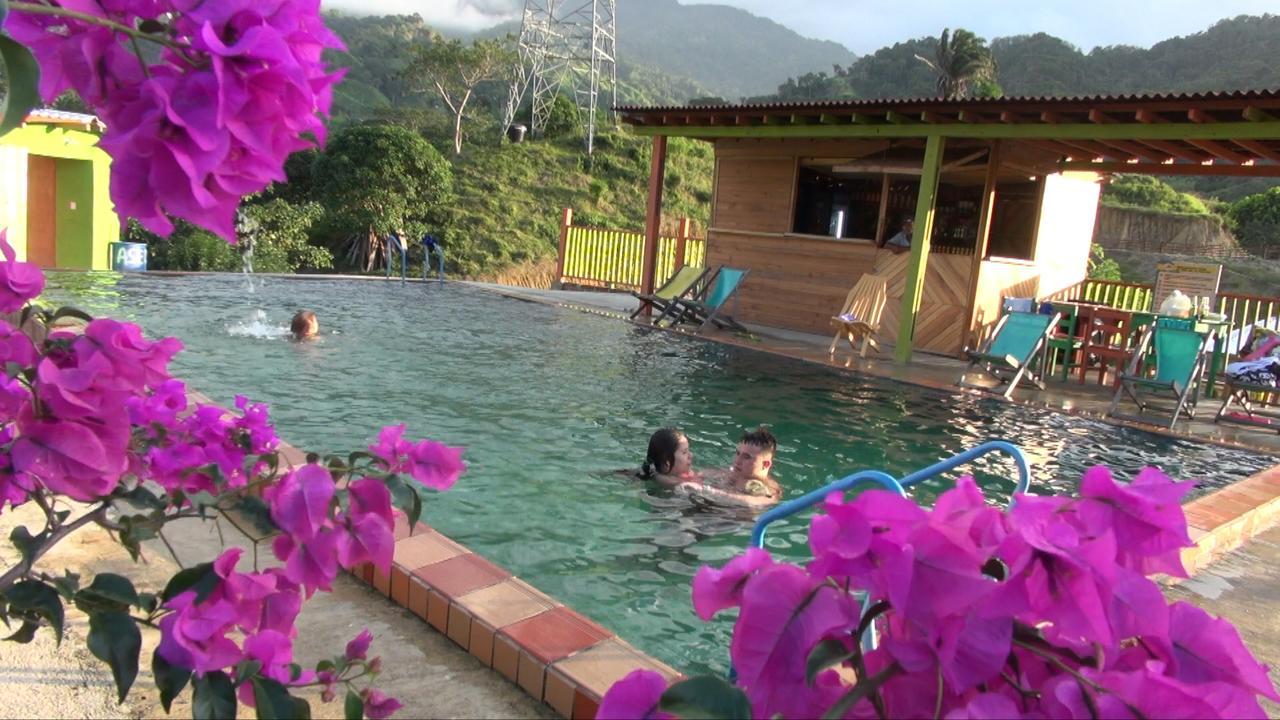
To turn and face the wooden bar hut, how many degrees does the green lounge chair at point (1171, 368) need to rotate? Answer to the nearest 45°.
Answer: approximately 90° to its right

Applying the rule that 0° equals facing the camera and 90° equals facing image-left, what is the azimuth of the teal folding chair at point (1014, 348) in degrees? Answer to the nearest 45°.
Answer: approximately 45°

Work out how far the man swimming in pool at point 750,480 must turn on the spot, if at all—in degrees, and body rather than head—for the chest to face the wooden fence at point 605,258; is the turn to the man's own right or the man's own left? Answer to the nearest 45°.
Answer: approximately 135° to the man's own right

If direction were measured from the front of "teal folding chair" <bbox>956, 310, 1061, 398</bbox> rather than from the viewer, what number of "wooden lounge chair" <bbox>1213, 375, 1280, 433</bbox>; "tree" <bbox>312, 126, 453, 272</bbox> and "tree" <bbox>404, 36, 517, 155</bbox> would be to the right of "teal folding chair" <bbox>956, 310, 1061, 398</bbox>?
2

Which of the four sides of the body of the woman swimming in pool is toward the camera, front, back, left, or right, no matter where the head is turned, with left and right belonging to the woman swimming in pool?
right

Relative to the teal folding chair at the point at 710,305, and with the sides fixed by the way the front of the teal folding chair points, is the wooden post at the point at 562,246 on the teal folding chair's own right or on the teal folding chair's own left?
on the teal folding chair's own right

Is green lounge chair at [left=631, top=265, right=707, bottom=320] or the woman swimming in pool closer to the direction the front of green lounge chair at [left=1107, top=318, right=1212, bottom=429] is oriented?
the woman swimming in pool

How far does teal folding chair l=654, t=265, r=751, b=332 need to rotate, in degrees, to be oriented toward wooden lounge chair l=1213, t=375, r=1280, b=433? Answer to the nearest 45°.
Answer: approximately 90° to its left

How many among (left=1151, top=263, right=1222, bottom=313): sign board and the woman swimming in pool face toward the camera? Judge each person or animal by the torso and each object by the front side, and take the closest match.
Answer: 1

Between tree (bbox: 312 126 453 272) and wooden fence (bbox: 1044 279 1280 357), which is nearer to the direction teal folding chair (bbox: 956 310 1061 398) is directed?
the tree

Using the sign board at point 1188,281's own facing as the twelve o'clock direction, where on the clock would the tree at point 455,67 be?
The tree is roughly at 4 o'clock from the sign board.

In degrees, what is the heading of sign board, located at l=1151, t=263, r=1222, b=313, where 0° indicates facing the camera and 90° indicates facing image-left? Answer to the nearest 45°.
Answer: approximately 0°

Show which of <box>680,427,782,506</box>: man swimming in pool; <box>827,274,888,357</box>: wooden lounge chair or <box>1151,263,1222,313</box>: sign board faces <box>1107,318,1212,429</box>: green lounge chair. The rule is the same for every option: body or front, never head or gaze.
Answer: the sign board
